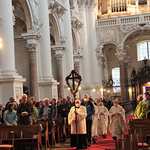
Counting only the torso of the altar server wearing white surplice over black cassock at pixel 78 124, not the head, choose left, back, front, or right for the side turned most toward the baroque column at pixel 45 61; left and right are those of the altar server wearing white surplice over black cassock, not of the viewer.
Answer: back

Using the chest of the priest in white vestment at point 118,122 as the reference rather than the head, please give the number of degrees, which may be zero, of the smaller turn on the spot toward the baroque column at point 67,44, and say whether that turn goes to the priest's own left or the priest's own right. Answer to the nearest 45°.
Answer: approximately 180°

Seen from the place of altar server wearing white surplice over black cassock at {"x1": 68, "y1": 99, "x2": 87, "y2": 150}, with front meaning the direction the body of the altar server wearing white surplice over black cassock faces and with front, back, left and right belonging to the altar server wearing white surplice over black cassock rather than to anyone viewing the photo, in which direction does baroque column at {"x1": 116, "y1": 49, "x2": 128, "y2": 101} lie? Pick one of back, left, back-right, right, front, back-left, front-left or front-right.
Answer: back

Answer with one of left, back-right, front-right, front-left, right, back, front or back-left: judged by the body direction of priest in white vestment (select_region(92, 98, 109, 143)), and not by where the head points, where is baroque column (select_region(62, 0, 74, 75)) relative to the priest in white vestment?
back

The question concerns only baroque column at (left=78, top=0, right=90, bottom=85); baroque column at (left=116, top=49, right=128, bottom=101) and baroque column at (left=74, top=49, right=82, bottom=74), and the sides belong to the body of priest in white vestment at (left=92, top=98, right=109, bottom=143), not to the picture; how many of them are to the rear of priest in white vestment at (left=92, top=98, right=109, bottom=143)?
3

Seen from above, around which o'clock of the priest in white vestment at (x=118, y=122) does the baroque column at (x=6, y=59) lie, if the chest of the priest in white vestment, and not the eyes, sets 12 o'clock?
The baroque column is roughly at 4 o'clock from the priest in white vestment.

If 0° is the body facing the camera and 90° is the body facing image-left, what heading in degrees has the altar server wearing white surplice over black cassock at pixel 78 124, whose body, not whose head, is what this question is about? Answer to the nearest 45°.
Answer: approximately 0°

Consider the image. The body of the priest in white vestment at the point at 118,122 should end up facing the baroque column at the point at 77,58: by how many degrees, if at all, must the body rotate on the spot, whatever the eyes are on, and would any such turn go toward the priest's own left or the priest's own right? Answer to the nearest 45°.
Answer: approximately 180°

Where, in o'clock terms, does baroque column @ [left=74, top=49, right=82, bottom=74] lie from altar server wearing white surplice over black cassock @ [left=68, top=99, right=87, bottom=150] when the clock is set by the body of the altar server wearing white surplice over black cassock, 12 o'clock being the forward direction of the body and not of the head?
The baroque column is roughly at 6 o'clock from the altar server wearing white surplice over black cassock.

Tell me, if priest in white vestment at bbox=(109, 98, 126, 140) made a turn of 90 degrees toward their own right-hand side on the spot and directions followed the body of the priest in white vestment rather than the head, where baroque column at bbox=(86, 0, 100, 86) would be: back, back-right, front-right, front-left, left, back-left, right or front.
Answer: right
